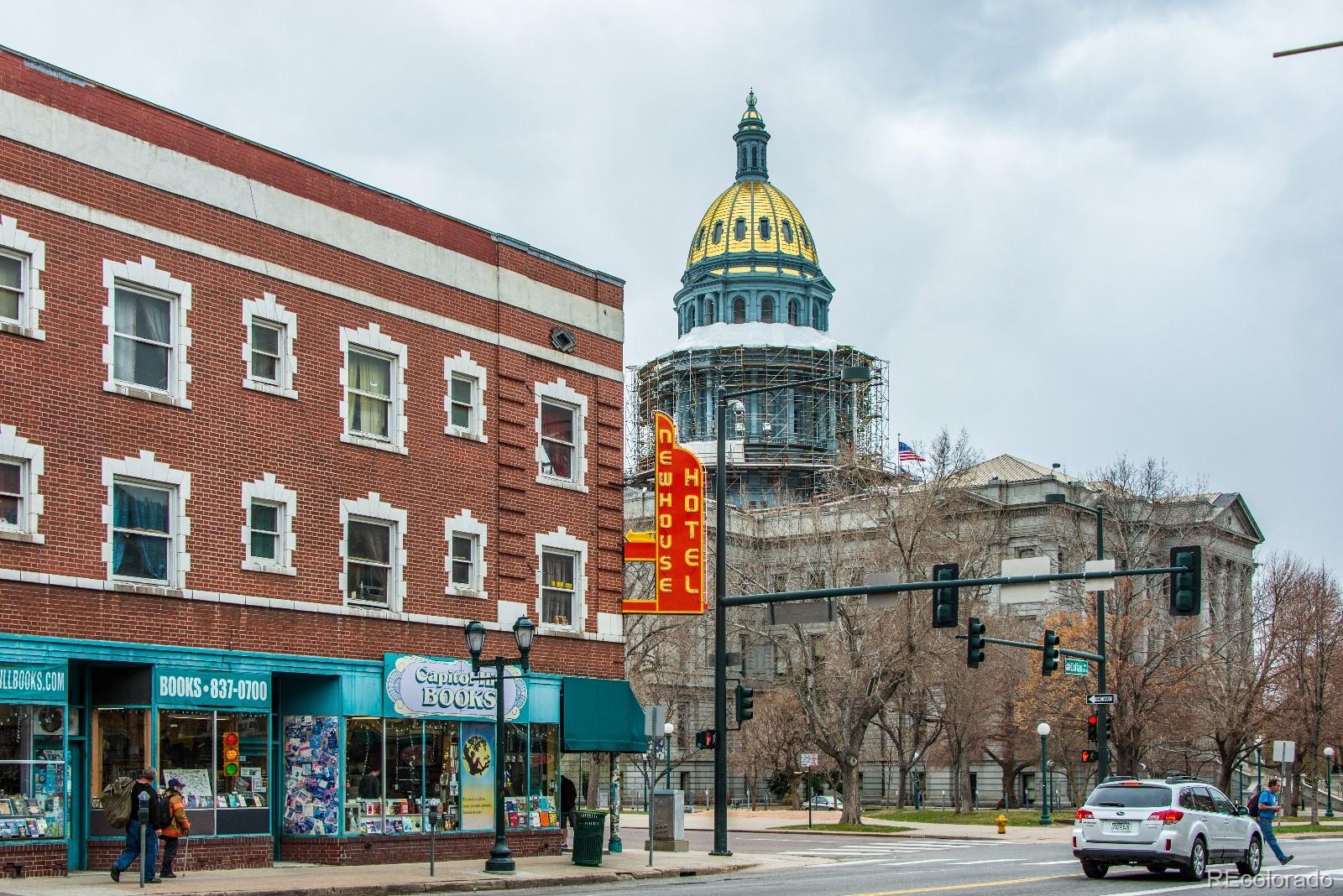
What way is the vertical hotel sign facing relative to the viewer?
toward the camera

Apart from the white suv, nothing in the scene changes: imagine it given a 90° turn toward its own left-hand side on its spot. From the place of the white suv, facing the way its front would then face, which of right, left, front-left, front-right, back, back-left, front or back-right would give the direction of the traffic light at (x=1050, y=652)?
front-right

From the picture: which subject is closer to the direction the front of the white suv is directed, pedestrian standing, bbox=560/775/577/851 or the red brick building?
the pedestrian standing

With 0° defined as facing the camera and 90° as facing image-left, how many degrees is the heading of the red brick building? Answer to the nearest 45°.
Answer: approximately 315°

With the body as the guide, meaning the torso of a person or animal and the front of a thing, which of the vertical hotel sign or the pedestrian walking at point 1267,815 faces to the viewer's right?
the pedestrian walking

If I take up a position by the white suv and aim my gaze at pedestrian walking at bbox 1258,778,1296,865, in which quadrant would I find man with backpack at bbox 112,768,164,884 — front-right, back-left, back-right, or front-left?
back-left
